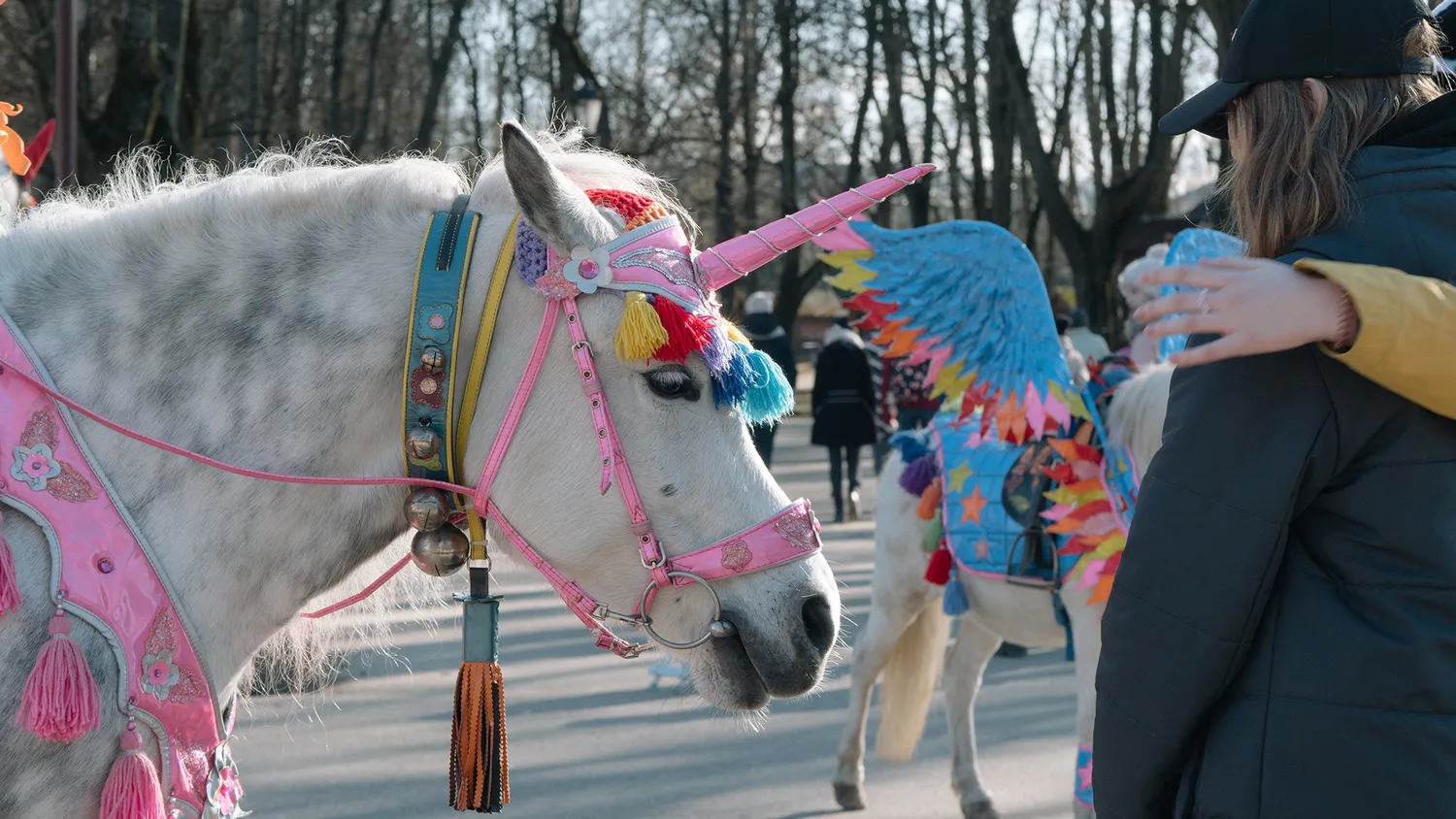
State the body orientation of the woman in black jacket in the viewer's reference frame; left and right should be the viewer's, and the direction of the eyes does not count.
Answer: facing away from the viewer and to the left of the viewer

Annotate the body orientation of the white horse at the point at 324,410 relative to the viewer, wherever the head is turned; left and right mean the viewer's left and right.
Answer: facing to the right of the viewer

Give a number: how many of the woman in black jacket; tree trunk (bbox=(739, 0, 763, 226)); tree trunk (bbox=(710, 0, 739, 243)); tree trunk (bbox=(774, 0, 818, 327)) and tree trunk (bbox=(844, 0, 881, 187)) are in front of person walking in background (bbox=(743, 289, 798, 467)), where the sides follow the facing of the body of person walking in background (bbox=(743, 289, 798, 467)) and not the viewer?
4

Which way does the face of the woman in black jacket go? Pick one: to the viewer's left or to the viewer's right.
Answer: to the viewer's left

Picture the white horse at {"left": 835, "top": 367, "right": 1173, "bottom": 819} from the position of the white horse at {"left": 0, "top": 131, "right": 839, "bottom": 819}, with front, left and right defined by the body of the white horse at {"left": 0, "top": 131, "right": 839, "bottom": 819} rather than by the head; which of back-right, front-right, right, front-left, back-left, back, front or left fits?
front-left

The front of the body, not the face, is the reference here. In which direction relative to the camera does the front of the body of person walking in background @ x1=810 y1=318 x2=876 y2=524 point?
away from the camera

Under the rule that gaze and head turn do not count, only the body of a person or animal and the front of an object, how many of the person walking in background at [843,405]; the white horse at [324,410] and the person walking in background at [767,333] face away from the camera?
2

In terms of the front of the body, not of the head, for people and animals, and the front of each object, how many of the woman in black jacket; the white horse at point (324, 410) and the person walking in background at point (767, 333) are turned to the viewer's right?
1

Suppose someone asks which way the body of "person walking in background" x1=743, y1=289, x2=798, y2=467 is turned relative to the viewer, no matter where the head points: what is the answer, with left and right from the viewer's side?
facing away from the viewer

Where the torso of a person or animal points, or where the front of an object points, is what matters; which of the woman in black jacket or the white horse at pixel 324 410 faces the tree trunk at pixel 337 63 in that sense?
the woman in black jacket
